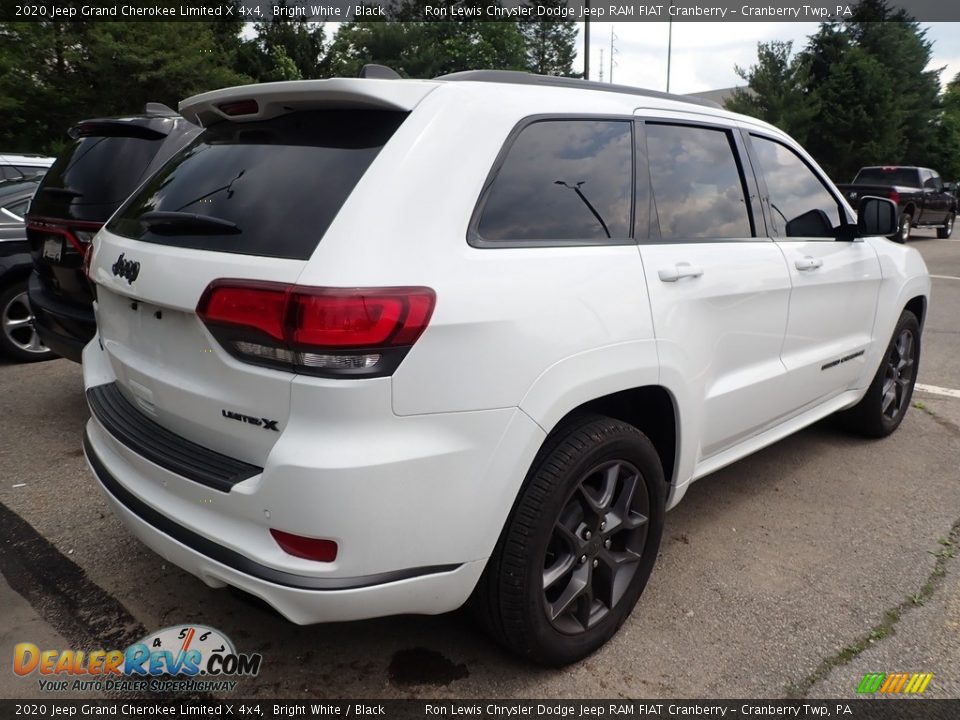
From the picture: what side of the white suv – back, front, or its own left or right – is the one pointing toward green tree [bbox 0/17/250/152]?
left

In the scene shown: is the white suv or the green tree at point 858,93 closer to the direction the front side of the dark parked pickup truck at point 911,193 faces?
the green tree

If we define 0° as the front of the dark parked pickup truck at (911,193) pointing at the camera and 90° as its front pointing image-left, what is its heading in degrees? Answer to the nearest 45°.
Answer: approximately 225°

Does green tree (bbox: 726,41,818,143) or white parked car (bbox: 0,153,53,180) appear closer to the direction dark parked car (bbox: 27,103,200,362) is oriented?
the green tree

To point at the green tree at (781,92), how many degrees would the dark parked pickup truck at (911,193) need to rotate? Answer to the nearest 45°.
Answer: approximately 45° to its left

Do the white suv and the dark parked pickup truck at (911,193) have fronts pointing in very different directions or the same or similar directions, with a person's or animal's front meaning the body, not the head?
same or similar directions

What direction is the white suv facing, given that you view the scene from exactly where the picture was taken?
facing away from the viewer and to the right of the viewer

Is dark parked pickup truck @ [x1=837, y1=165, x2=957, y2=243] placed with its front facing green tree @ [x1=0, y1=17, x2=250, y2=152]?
no

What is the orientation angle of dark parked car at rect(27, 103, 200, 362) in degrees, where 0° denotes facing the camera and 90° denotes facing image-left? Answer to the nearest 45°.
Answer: approximately 225°

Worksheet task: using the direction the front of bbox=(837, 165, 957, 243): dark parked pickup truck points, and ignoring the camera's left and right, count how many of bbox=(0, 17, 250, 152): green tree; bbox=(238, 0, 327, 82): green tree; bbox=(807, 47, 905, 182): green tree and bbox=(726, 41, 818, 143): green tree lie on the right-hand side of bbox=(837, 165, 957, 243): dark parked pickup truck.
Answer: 0

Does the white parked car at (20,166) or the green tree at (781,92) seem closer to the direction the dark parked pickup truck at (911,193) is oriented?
the green tree

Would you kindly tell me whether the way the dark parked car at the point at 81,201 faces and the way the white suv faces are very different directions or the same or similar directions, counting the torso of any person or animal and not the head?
same or similar directions

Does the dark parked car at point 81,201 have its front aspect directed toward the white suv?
no

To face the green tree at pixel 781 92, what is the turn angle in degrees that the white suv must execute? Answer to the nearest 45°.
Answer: approximately 45° to its left

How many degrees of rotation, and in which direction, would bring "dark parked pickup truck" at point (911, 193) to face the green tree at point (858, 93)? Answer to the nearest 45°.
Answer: approximately 45° to its left

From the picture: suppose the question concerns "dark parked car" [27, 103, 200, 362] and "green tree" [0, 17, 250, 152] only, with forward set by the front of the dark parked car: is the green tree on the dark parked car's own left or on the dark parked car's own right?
on the dark parked car's own left

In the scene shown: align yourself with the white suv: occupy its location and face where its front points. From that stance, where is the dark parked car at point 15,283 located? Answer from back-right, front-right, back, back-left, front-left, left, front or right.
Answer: left
